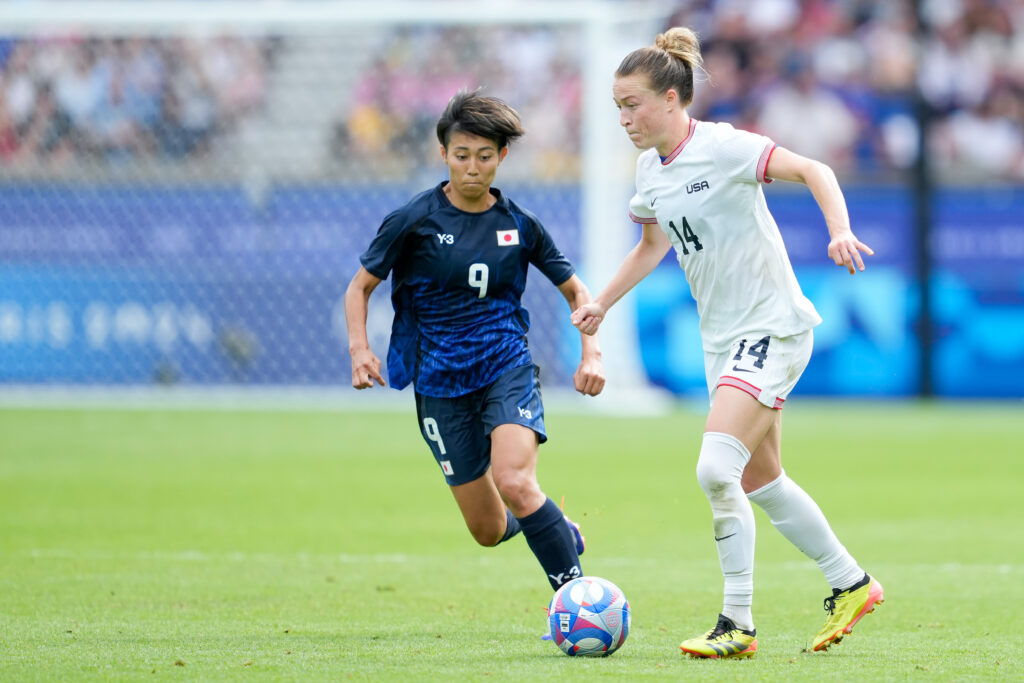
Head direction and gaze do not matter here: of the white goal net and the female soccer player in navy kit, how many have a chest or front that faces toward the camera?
2

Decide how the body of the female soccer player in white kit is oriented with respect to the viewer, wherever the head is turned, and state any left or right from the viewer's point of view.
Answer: facing the viewer and to the left of the viewer

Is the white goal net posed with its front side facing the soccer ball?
yes

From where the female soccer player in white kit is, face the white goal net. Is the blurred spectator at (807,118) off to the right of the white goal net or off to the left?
right

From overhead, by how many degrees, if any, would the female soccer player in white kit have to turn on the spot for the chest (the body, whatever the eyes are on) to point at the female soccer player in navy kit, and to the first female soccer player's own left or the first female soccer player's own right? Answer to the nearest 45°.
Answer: approximately 45° to the first female soccer player's own right

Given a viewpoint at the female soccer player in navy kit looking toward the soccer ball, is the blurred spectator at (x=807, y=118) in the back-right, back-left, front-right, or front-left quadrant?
back-left

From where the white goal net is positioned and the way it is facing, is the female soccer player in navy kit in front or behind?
in front

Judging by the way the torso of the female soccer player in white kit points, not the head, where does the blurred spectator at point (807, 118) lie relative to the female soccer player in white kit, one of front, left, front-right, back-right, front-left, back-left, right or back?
back-right

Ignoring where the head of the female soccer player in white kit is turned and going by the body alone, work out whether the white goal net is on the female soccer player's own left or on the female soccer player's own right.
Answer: on the female soccer player's own right

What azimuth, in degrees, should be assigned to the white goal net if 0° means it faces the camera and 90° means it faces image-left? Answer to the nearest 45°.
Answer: approximately 0°

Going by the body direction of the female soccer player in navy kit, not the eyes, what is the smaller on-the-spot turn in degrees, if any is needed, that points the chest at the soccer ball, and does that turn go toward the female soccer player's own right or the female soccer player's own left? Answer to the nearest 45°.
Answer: approximately 45° to the female soccer player's own left
